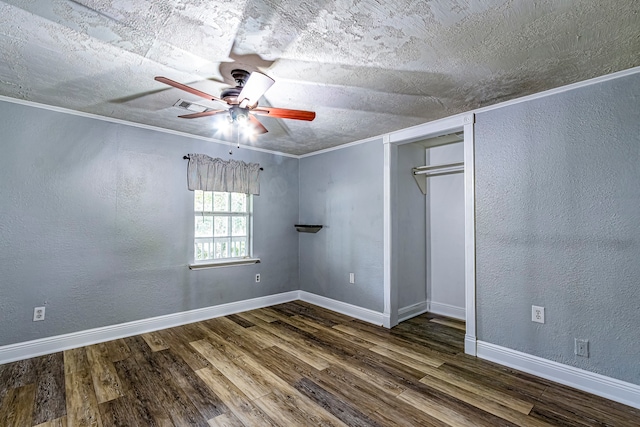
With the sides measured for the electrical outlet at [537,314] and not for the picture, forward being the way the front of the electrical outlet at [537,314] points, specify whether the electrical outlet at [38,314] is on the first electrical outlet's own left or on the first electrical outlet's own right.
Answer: on the first electrical outlet's own right

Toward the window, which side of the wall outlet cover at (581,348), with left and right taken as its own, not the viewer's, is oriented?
right

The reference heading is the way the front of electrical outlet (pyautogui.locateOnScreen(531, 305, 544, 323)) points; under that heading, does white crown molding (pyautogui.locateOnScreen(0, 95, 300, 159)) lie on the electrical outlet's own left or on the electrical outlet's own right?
on the electrical outlet's own right
